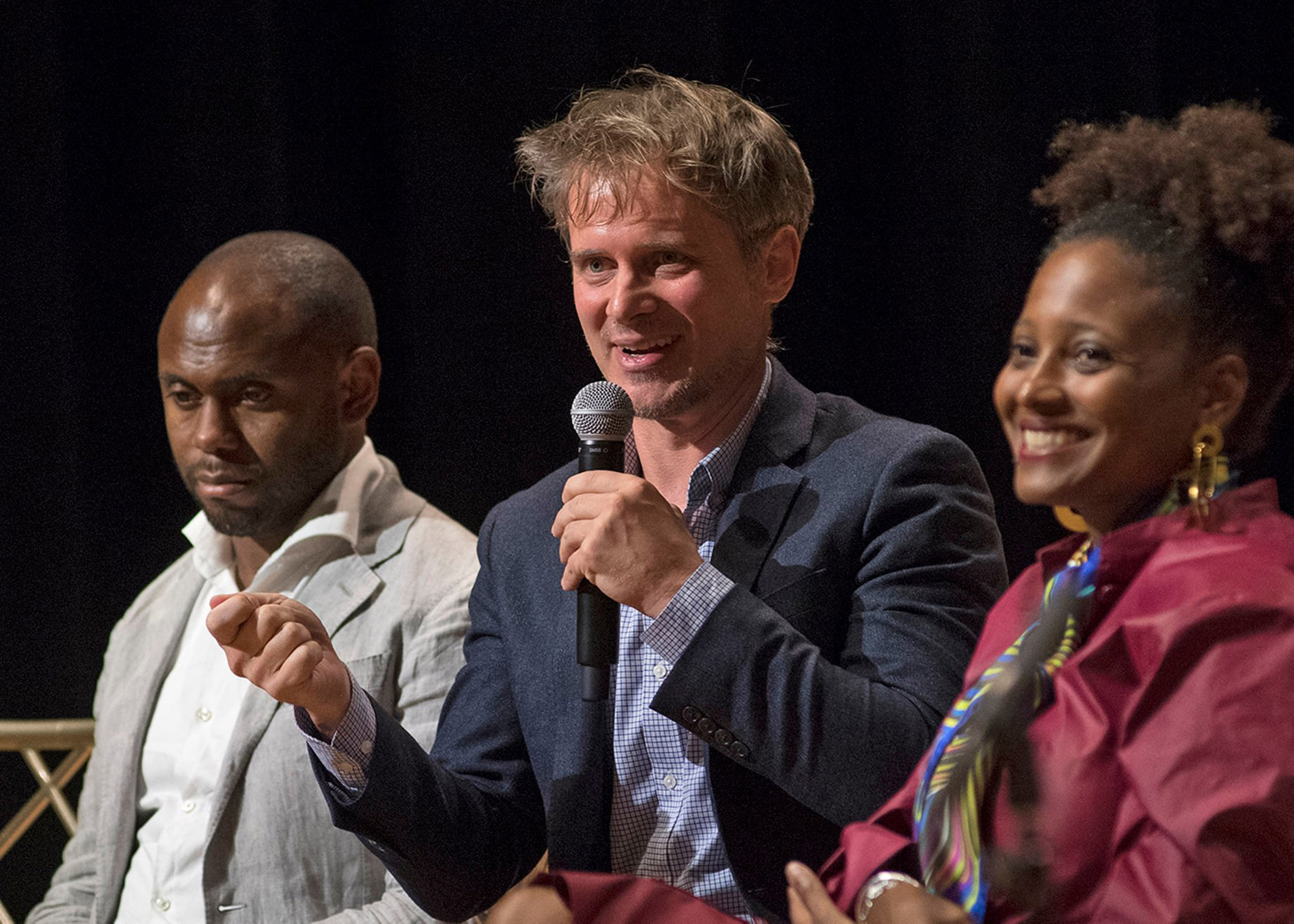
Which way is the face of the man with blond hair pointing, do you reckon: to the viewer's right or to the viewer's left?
to the viewer's left

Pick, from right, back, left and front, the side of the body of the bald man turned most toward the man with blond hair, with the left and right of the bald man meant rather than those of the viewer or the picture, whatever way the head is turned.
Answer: left

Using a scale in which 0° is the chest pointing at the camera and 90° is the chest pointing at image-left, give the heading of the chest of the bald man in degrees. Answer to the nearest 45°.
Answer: approximately 45°
